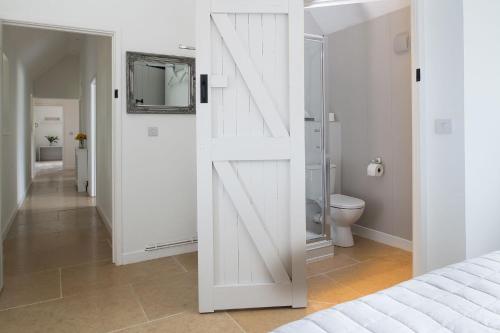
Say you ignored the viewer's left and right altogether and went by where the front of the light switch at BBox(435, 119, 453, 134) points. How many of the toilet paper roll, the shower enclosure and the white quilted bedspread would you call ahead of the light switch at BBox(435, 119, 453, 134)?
1

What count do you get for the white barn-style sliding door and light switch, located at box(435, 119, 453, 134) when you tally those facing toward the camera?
2

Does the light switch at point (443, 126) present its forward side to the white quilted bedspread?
yes

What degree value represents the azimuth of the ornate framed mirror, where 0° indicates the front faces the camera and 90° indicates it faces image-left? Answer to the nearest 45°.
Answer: approximately 315°
